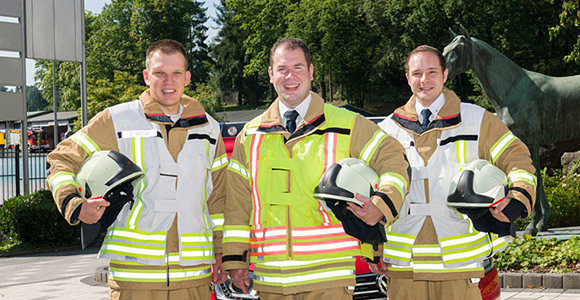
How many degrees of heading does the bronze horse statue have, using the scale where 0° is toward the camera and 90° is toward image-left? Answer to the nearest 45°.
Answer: approximately 90°

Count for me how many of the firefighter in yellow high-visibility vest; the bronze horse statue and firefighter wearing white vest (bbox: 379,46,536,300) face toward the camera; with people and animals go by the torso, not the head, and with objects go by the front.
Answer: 2

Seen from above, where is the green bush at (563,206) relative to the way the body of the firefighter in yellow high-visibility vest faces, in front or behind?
behind

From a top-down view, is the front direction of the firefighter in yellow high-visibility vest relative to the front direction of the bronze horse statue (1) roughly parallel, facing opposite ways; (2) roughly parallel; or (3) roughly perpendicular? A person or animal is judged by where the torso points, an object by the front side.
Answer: roughly perpendicular

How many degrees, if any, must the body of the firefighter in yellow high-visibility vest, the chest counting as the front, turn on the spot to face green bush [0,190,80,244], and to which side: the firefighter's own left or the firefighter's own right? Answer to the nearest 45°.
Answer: approximately 135° to the firefighter's own right

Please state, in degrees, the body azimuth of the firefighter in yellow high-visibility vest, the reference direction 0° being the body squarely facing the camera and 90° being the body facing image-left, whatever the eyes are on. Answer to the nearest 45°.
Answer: approximately 0°

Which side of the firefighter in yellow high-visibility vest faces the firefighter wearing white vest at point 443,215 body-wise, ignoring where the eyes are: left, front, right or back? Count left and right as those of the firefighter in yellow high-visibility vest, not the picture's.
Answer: left

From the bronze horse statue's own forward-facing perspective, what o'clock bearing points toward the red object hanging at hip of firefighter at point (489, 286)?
The red object hanging at hip of firefighter is roughly at 9 o'clock from the bronze horse statue.

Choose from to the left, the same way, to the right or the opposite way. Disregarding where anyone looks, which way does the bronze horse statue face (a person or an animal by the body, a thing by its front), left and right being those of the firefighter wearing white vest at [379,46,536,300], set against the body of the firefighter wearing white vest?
to the right
